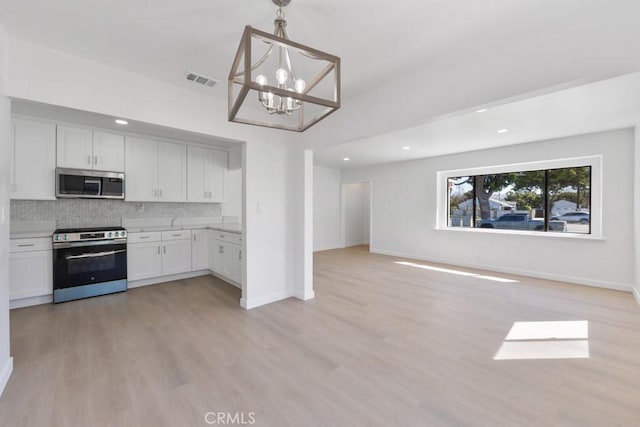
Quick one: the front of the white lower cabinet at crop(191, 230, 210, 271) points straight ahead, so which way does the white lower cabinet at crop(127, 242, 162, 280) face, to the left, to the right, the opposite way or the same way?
the same way

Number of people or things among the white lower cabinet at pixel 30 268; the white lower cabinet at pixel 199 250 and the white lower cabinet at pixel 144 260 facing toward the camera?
3

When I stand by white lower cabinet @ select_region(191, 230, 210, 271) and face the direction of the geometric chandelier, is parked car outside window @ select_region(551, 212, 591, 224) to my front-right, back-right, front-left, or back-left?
back-left

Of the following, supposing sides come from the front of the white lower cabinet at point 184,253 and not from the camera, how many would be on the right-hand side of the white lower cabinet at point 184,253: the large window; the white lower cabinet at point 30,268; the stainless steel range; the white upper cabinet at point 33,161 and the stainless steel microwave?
4

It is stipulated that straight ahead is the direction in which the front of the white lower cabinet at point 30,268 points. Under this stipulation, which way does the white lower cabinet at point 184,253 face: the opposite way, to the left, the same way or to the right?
the same way

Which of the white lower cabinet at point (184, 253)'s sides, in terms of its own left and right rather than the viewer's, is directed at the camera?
front

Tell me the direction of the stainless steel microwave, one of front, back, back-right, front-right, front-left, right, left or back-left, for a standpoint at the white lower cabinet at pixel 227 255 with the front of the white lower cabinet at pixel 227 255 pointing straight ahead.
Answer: front-right

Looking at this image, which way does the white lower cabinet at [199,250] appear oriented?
toward the camera

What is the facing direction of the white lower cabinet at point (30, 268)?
toward the camera

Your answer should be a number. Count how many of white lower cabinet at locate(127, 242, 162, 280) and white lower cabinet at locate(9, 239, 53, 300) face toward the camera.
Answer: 2
